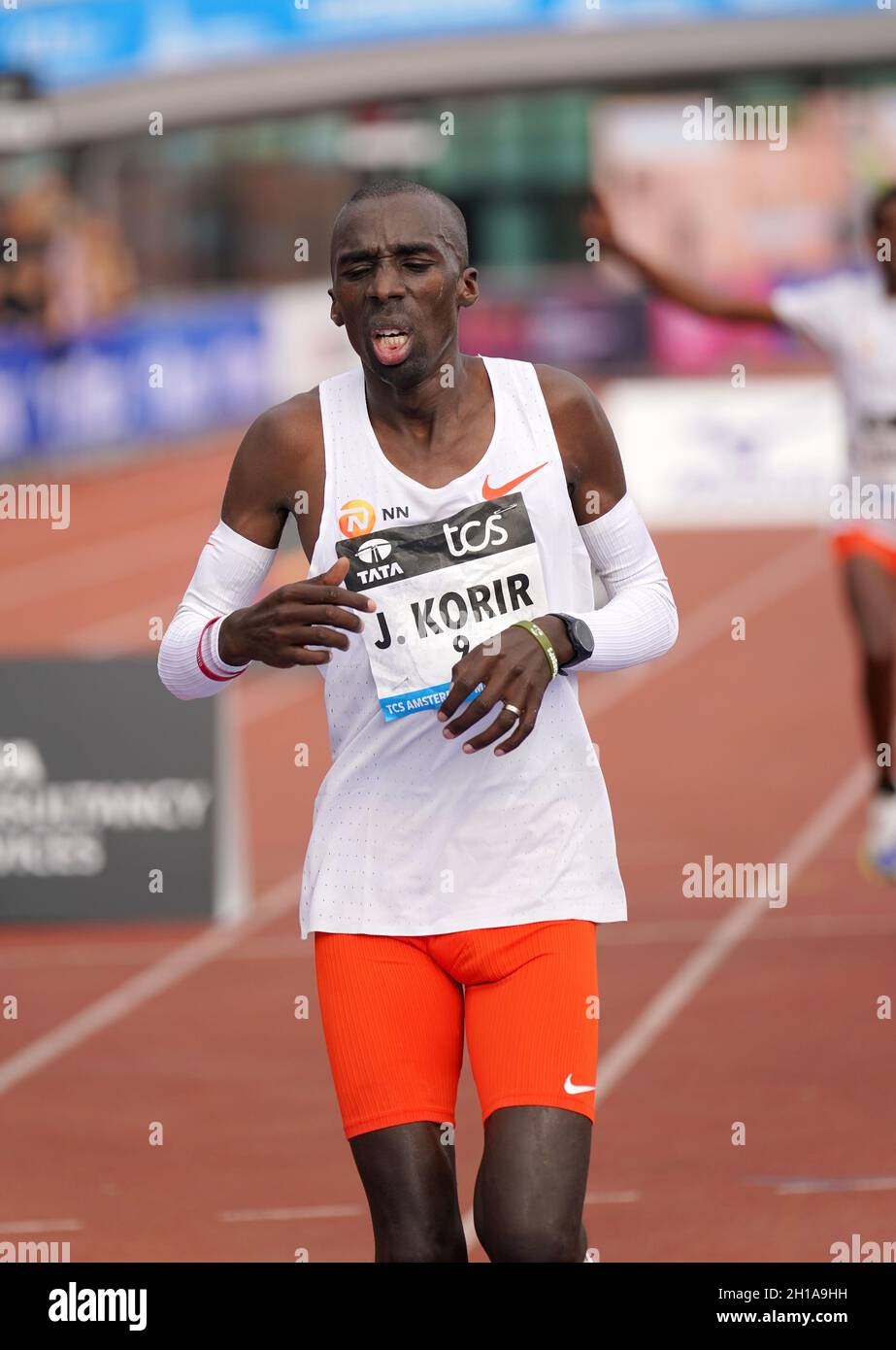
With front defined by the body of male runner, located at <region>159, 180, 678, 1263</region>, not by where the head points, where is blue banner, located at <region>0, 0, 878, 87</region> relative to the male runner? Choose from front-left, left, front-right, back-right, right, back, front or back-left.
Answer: back

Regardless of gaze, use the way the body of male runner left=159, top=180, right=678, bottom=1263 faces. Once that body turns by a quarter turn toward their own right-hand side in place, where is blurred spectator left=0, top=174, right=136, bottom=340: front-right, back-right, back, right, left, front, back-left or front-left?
right

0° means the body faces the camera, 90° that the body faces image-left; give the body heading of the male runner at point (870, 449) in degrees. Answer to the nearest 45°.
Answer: approximately 0°

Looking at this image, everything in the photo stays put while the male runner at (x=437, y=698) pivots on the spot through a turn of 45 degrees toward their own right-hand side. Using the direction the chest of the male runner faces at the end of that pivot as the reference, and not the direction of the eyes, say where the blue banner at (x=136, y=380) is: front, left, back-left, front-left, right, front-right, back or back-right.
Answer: back-right

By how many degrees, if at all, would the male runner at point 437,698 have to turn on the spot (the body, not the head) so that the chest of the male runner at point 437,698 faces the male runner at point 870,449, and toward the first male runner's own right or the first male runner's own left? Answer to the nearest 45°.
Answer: approximately 180°

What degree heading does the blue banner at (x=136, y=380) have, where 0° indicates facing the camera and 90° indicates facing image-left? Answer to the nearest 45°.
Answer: approximately 0°

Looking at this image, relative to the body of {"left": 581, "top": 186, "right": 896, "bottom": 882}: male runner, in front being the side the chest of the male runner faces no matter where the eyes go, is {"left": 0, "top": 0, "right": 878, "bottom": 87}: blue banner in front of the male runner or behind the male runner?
behind
